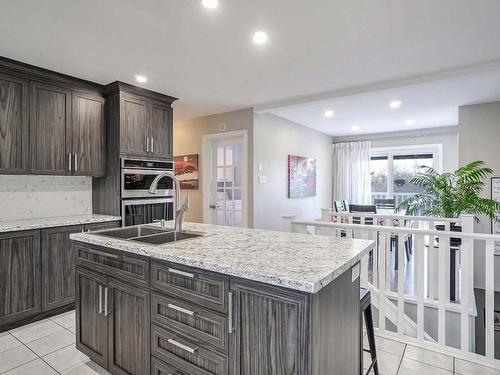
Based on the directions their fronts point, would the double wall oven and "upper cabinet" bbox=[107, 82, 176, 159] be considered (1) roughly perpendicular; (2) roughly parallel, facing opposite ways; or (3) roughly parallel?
roughly parallel

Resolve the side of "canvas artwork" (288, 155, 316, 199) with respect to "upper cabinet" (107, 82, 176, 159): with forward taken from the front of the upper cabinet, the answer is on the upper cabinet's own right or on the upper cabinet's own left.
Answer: on the upper cabinet's own left

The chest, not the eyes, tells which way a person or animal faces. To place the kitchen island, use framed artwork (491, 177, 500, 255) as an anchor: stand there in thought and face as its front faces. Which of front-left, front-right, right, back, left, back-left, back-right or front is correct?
front

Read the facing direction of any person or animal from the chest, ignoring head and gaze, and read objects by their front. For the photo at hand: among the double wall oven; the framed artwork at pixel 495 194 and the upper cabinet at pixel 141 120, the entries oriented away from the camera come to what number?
0

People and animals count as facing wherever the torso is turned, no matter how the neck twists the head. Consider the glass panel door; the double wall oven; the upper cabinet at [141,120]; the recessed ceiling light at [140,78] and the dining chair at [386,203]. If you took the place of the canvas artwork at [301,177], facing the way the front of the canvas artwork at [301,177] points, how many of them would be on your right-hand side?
4

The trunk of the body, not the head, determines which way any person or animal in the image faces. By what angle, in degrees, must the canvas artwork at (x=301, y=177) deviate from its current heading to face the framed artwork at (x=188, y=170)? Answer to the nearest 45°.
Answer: approximately 135° to its right

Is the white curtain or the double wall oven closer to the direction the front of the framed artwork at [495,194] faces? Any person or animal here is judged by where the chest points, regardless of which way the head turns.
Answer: the double wall oven

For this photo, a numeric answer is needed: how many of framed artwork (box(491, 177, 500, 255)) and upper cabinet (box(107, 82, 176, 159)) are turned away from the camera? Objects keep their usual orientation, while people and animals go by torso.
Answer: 0

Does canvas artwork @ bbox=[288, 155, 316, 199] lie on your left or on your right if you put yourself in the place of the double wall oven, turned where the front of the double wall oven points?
on your left

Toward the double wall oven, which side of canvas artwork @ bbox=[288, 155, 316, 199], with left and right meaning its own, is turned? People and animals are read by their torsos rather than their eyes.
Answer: right

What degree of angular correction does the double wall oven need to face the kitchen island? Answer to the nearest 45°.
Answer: approximately 45° to its right

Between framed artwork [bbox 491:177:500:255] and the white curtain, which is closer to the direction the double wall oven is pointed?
the framed artwork

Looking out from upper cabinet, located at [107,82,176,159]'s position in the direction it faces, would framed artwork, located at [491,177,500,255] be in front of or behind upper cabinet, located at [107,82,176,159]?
in front

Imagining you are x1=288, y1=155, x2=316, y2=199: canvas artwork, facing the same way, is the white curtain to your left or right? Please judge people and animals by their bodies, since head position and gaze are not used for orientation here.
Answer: on your left

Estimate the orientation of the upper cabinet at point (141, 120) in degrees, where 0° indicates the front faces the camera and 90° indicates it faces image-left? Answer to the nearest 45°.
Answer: approximately 315°

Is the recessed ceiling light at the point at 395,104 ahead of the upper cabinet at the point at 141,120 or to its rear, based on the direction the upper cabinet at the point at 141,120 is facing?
ahead

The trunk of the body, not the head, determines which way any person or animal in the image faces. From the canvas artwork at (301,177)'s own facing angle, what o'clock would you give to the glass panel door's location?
The glass panel door is roughly at 3 o'clock from the canvas artwork.

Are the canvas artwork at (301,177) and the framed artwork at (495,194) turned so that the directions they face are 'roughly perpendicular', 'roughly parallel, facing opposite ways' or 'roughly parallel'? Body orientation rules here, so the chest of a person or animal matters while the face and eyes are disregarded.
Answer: roughly perpendicular

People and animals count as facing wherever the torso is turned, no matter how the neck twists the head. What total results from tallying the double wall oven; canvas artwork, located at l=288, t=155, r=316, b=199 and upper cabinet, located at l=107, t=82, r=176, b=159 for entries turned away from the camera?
0

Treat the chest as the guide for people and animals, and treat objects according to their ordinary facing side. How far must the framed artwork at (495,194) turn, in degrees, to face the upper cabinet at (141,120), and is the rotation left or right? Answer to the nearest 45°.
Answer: approximately 45° to its right
